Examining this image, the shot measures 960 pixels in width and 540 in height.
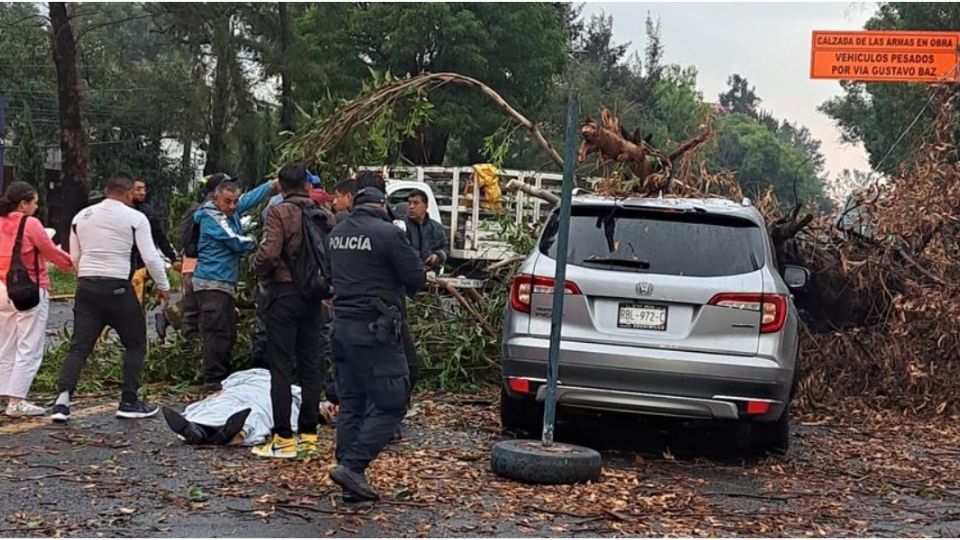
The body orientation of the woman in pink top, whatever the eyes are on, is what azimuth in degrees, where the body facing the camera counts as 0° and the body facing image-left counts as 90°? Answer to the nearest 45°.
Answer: approximately 270°

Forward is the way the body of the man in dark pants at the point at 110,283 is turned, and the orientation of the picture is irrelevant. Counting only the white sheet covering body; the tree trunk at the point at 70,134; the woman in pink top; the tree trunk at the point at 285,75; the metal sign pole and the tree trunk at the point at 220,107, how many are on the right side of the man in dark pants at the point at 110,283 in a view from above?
2

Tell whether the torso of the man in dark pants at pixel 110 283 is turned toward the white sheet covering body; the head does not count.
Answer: no

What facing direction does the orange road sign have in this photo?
toward the camera

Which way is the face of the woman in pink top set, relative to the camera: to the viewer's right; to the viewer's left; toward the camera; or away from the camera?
to the viewer's right

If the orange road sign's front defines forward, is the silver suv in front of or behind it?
in front

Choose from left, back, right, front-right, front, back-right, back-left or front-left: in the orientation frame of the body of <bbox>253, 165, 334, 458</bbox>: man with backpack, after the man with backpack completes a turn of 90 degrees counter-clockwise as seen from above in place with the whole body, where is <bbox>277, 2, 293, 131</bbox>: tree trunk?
back-right

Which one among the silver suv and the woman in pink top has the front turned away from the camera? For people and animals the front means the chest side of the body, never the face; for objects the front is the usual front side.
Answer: the silver suv

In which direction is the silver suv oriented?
away from the camera

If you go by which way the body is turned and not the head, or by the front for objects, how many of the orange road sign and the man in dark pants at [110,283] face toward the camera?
1

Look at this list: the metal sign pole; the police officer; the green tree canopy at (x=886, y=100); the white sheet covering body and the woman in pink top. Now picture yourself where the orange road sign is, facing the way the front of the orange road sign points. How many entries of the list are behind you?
1

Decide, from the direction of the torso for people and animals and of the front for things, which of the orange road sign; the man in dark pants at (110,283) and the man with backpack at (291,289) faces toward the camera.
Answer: the orange road sign

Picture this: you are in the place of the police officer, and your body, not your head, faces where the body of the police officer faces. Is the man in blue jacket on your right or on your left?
on your left

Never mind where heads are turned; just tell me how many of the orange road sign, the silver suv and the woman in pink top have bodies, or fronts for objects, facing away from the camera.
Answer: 1

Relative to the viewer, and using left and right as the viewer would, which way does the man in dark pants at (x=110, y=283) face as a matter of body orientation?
facing away from the viewer and to the right of the viewer

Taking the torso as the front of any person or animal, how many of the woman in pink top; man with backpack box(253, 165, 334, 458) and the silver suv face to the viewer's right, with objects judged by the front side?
1

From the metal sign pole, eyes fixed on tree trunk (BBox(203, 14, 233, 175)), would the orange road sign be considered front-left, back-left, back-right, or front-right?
front-right
